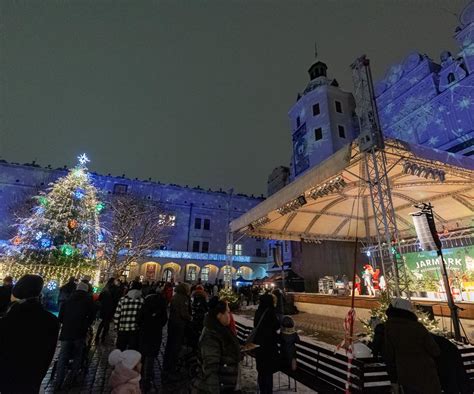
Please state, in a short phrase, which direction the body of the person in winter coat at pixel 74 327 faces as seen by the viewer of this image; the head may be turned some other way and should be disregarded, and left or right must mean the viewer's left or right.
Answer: facing away from the viewer

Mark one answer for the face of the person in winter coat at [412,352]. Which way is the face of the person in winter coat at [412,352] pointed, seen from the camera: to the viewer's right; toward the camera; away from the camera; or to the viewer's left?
away from the camera

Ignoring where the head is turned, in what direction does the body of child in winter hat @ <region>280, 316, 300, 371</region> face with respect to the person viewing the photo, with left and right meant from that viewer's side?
facing away from the viewer and to the right of the viewer

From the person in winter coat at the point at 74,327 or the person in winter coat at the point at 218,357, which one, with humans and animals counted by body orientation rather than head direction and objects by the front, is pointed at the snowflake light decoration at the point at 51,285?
the person in winter coat at the point at 74,327
